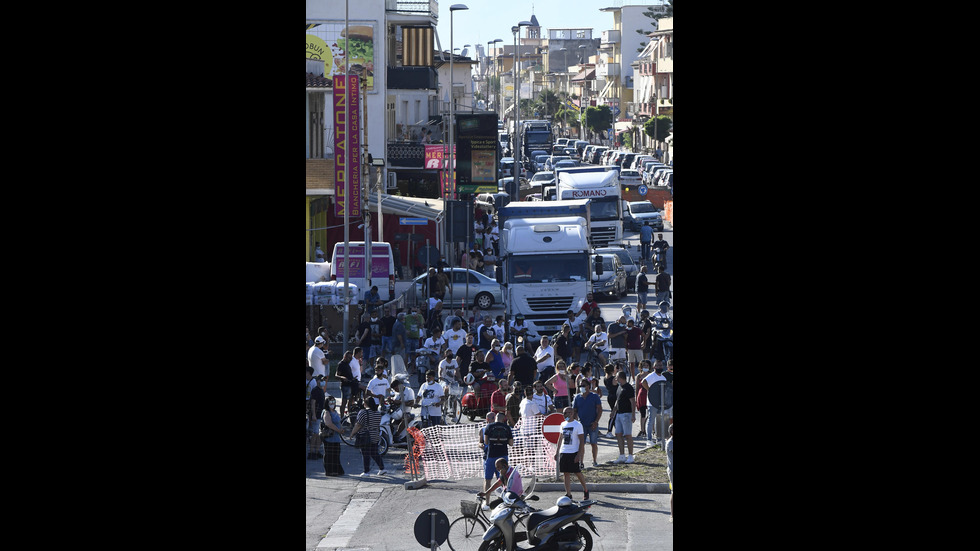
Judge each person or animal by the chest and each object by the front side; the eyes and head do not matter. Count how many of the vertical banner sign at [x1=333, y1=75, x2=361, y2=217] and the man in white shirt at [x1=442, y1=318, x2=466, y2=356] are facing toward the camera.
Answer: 2

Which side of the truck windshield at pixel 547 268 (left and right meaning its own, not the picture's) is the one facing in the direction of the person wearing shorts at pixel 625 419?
front

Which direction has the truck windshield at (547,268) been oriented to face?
toward the camera

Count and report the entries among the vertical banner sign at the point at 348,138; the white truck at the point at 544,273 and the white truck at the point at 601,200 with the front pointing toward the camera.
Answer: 3

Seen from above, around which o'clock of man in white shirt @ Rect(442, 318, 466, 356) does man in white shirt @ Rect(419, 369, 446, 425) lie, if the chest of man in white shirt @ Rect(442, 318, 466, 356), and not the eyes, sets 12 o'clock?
man in white shirt @ Rect(419, 369, 446, 425) is roughly at 12 o'clock from man in white shirt @ Rect(442, 318, 466, 356).

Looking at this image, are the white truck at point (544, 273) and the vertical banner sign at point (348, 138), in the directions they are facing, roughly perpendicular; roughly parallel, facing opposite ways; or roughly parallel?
roughly parallel

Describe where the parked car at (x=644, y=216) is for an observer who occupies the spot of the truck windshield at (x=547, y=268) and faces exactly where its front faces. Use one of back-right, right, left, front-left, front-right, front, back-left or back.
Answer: back

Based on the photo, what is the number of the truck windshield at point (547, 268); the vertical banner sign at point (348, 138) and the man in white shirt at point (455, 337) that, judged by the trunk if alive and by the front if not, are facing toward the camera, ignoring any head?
3

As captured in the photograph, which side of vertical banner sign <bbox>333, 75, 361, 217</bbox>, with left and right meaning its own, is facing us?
front

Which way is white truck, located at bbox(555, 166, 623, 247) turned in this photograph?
toward the camera

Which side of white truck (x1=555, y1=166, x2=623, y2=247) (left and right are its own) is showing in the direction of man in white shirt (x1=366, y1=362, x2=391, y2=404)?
front

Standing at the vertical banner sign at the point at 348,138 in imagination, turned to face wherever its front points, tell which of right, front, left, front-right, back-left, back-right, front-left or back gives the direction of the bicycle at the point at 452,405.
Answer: front

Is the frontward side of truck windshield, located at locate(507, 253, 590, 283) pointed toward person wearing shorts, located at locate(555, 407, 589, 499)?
yes

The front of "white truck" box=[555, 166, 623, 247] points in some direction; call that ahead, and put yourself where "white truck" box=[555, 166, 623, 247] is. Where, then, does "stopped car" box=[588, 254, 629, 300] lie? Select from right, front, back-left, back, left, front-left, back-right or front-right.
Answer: front

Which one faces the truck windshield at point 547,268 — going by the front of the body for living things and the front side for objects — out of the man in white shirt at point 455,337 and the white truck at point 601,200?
the white truck

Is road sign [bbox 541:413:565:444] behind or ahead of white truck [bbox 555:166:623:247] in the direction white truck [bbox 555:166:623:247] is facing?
ahead

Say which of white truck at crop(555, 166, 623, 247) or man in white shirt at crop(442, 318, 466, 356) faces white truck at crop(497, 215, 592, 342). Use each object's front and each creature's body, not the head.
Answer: white truck at crop(555, 166, 623, 247)

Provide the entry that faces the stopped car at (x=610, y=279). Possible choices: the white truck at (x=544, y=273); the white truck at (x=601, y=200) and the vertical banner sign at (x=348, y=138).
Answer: the white truck at (x=601, y=200)
